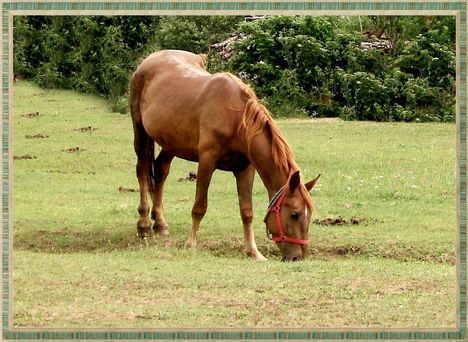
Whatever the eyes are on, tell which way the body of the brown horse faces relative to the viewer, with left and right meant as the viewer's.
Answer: facing the viewer and to the right of the viewer
